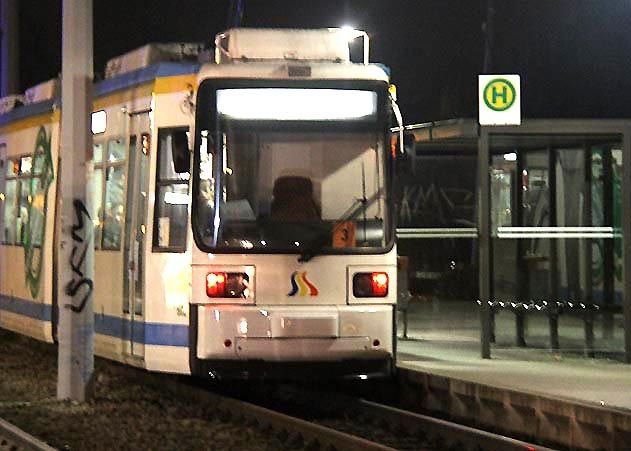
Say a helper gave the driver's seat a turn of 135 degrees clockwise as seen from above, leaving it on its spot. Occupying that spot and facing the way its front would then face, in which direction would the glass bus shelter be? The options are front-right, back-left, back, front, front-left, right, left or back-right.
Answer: right

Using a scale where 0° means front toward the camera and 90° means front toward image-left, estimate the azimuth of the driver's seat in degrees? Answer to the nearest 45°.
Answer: approximately 0°

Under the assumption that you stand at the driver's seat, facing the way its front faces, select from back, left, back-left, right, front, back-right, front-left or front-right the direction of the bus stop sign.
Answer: back-left

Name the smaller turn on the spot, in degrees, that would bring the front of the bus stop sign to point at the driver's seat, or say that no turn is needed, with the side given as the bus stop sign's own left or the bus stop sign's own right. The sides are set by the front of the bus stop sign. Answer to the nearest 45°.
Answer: approximately 45° to the bus stop sign's own right

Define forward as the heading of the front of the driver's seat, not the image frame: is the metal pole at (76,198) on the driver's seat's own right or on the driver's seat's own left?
on the driver's seat's own right

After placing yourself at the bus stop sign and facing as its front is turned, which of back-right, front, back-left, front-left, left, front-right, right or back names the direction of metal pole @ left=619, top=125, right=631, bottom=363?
left

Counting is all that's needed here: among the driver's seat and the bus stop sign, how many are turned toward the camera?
2

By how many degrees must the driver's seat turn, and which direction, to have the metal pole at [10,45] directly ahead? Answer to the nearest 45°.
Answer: approximately 135° to its right

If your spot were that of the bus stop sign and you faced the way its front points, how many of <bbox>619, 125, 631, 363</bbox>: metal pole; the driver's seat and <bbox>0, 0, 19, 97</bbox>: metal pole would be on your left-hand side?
1
